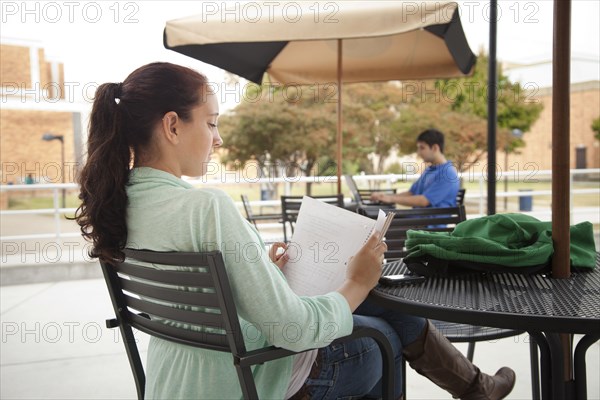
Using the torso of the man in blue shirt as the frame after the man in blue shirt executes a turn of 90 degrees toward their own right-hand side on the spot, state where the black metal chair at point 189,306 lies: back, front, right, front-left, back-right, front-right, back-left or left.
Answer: back

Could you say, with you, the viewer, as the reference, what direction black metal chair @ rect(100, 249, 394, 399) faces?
facing away from the viewer and to the right of the viewer

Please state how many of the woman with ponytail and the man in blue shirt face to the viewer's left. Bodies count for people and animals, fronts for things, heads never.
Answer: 1

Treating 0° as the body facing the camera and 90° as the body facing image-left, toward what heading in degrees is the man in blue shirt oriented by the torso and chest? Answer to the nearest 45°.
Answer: approximately 90°

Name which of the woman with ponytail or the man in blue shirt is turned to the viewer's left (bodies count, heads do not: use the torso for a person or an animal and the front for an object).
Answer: the man in blue shirt

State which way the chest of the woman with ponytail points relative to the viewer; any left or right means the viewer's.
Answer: facing away from the viewer and to the right of the viewer

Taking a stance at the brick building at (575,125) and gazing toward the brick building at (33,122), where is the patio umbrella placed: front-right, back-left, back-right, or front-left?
front-left

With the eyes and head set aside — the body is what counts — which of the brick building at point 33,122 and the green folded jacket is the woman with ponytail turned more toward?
the green folded jacket

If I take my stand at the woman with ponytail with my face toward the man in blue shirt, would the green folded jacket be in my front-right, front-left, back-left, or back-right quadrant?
front-right

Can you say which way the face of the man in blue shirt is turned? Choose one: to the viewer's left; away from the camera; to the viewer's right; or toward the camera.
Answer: to the viewer's left

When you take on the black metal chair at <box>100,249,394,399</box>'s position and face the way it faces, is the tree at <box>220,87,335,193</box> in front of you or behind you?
in front

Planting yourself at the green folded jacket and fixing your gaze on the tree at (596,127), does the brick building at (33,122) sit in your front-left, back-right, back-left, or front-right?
front-left
